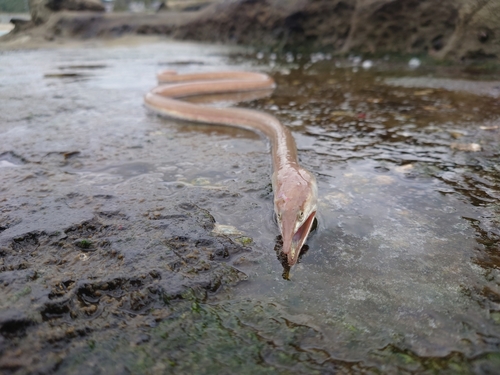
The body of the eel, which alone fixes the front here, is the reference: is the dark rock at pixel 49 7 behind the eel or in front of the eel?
behind

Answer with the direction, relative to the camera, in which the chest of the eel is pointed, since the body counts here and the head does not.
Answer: toward the camera
